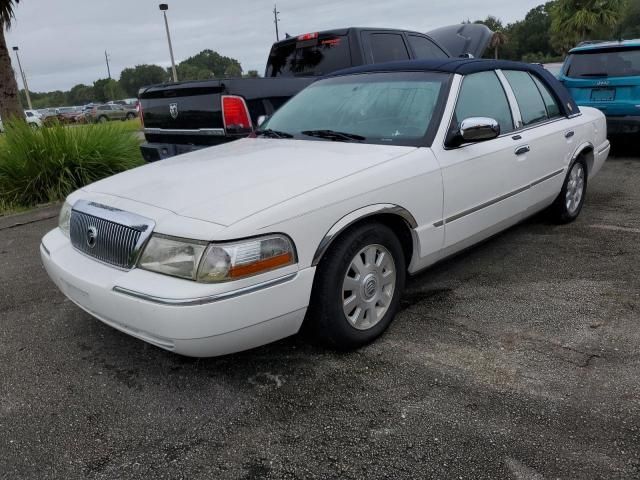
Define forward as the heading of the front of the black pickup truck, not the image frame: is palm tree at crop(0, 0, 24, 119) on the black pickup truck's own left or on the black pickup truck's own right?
on the black pickup truck's own left

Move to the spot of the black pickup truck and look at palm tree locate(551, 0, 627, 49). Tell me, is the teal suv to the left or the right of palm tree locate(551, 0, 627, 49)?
right

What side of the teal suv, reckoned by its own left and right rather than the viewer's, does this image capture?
back

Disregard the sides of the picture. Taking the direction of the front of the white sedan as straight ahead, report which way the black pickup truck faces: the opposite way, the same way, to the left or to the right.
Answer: the opposite way

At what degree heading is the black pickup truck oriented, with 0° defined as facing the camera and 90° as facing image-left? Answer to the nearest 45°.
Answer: approximately 225°

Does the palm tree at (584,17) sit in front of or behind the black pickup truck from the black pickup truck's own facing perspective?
in front

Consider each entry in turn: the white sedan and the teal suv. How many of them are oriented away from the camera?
1

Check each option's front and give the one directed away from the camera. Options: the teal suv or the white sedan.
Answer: the teal suv

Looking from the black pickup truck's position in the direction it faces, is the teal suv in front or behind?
in front

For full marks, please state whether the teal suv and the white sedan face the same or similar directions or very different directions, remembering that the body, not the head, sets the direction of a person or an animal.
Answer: very different directions

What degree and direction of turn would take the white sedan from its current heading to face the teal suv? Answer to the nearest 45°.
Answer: approximately 180°

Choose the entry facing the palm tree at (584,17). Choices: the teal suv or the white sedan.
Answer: the teal suv

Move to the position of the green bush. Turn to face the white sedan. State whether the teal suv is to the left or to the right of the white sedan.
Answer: left
